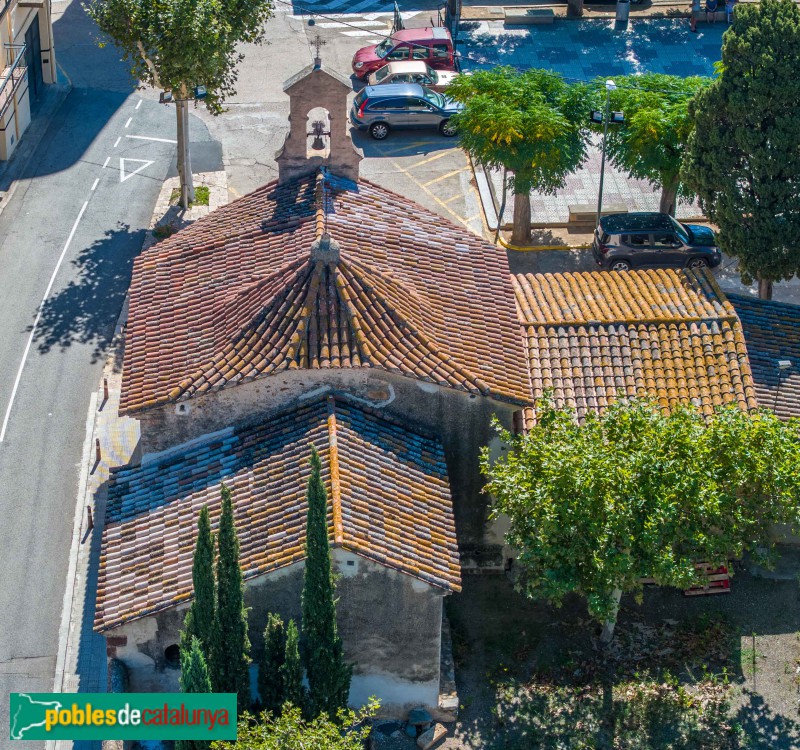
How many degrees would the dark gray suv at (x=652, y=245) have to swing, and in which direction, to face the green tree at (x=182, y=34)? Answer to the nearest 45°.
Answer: approximately 180°

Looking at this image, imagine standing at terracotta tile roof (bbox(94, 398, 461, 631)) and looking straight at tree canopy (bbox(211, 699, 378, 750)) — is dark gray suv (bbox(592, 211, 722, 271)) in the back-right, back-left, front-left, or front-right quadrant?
back-left

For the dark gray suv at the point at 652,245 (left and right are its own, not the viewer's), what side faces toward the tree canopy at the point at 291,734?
right

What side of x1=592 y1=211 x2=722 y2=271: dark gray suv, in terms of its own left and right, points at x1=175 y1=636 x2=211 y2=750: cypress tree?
right

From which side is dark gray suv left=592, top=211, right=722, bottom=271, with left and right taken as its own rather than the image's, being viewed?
right

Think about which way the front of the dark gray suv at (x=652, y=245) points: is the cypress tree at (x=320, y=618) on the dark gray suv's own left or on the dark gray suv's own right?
on the dark gray suv's own right

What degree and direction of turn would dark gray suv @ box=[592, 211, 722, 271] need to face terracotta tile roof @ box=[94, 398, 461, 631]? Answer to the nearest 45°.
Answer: approximately 90° to its right

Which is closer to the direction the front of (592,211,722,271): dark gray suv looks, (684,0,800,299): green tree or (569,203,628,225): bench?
the green tree

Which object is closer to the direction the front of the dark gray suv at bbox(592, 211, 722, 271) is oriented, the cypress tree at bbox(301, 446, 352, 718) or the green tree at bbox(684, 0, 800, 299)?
the green tree
